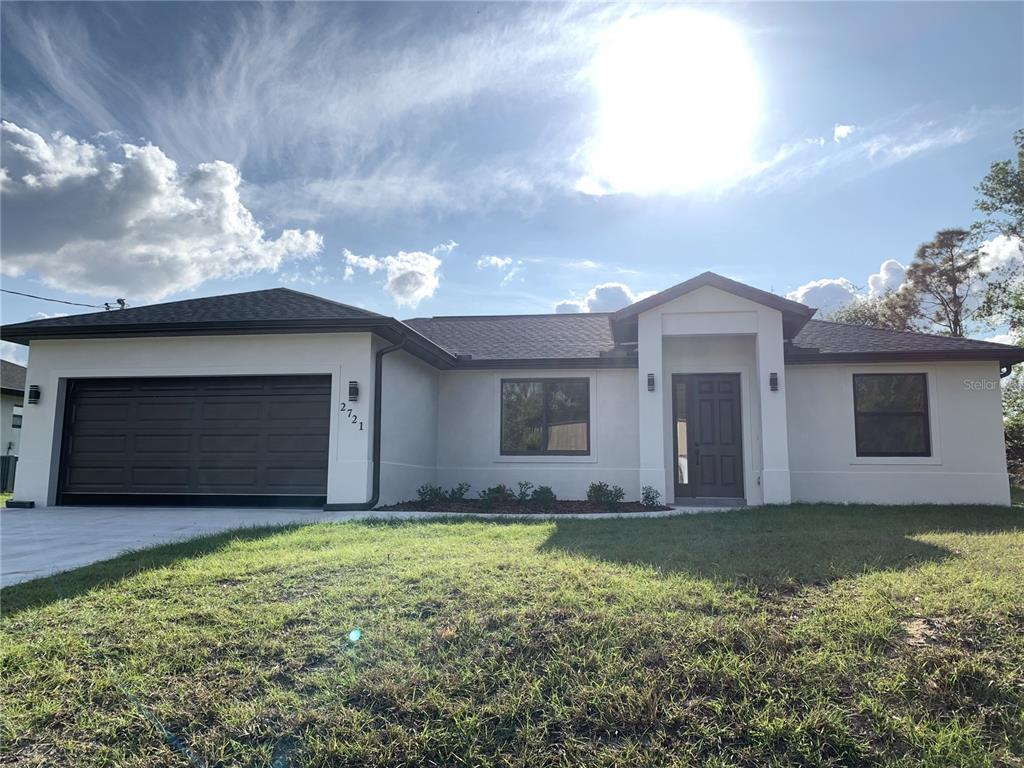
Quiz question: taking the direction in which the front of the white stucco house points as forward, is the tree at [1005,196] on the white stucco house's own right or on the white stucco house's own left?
on the white stucco house's own left

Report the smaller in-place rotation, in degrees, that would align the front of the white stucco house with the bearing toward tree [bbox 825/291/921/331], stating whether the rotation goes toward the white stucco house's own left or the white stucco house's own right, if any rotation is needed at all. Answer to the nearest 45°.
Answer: approximately 135° to the white stucco house's own left

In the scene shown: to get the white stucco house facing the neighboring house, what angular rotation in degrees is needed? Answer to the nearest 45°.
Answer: approximately 135° to its right

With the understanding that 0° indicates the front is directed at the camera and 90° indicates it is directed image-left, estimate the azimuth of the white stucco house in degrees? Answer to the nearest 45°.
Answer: approximately 0°

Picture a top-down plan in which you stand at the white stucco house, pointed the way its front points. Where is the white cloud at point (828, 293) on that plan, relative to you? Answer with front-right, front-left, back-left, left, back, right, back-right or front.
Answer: back-left

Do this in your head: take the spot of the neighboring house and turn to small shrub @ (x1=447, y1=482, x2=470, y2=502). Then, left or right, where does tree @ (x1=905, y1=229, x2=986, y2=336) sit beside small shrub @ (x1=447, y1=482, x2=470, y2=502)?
left

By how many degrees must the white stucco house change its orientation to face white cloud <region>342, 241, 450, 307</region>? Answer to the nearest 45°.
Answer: approximately 135° to its right

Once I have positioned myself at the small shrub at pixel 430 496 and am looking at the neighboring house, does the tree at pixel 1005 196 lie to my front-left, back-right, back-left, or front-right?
back-right

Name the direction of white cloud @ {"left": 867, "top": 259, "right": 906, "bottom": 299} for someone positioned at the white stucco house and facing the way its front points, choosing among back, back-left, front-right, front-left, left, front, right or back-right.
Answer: back-left
